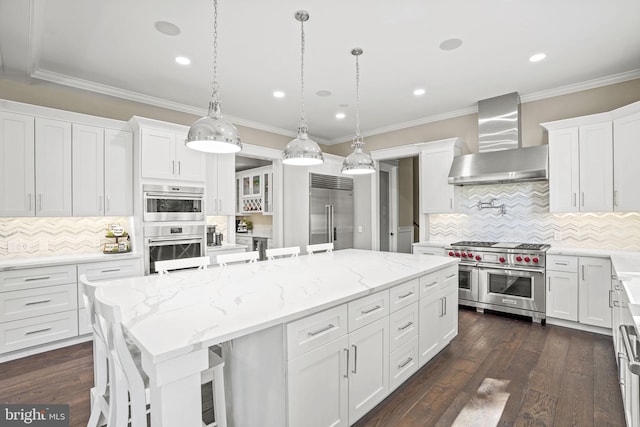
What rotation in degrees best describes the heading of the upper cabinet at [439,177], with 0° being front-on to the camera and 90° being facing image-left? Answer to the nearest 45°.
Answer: approximately 45°

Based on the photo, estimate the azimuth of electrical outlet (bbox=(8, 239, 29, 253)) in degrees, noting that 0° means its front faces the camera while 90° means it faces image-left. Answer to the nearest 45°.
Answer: approximately 0°

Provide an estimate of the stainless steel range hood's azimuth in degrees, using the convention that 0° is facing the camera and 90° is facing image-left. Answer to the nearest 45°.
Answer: approximately 45°

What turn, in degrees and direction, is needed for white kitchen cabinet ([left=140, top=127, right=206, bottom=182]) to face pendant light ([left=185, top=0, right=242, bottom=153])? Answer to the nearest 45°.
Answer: approximately 45° to its right

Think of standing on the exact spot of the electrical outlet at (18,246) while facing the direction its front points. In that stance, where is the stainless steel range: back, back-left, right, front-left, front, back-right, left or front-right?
front-left
